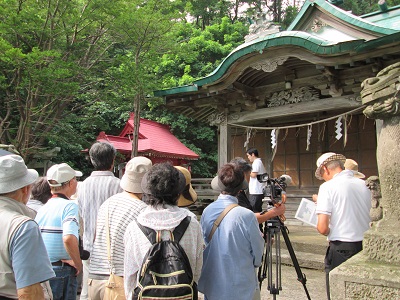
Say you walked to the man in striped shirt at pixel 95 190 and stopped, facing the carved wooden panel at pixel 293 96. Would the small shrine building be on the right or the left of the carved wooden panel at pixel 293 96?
left

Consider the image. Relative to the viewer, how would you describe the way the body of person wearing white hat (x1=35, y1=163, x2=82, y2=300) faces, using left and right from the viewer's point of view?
facing away from the viewer and to the right of the viewer

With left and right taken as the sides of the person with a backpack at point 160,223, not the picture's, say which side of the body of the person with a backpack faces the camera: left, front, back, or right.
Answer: back

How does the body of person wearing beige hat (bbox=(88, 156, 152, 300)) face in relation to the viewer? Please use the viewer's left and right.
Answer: facing away from the viewer and to the right of the viewer

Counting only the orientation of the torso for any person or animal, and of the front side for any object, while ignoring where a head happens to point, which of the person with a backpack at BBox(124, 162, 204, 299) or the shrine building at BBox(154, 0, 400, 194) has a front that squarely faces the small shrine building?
the person with a backpack

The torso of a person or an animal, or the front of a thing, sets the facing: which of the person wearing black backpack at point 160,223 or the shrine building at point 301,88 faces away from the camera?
the person wearing black backpack

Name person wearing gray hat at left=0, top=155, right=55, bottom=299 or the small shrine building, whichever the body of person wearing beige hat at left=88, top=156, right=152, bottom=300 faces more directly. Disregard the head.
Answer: the small shrine building

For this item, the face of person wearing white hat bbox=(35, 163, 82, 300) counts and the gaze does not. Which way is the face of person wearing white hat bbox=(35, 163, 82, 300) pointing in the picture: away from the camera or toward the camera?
away from the camera

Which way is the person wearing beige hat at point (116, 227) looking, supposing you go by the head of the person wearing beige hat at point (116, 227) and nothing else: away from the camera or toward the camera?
away from the camera

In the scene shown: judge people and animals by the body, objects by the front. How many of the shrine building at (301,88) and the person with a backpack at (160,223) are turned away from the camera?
1

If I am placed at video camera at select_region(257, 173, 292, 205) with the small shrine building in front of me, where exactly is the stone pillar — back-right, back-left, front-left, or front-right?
back-right

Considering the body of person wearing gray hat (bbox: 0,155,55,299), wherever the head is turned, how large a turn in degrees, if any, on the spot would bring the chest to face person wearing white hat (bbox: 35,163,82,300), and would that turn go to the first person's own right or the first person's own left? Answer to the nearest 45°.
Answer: approximately 45° to the first person's own left
